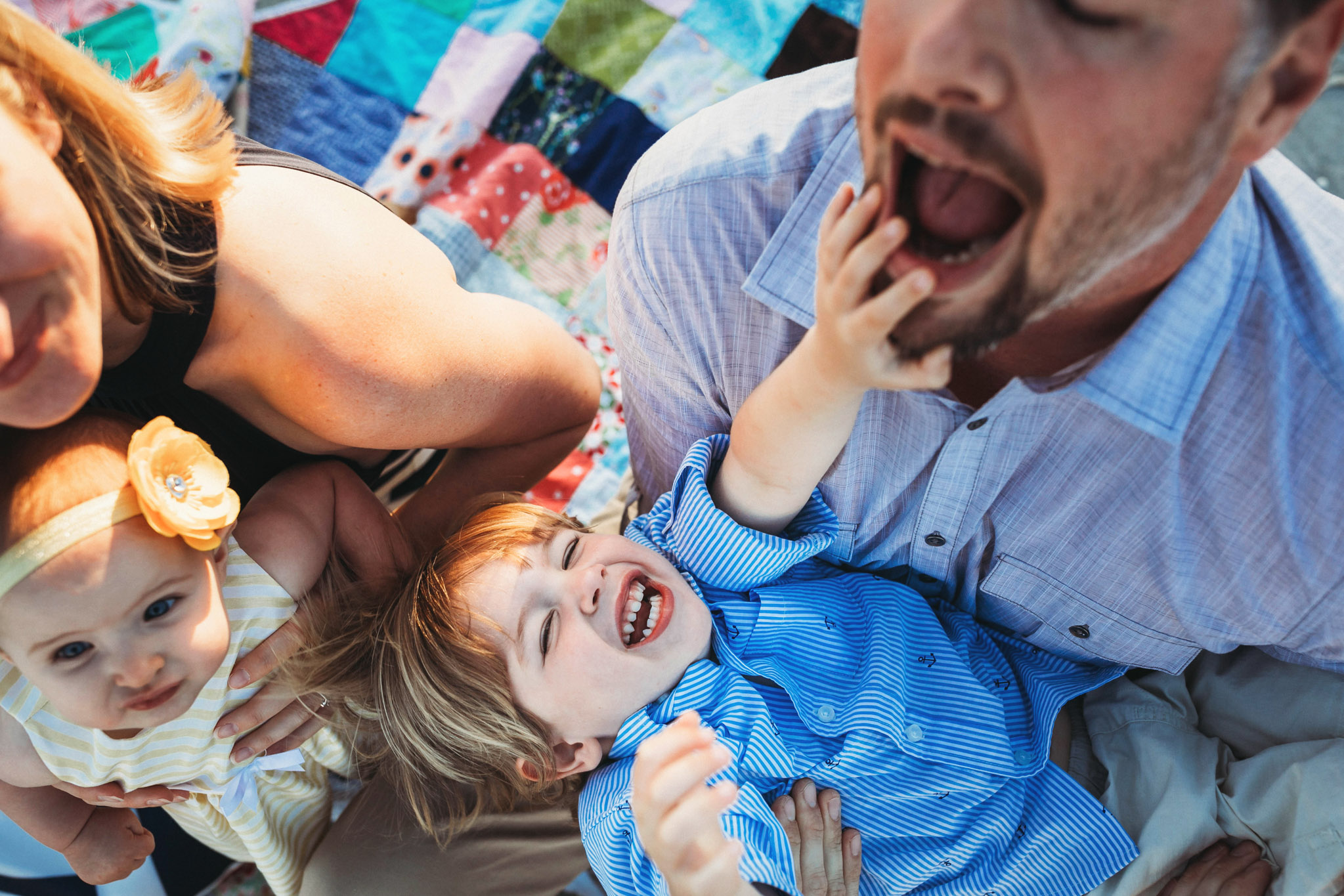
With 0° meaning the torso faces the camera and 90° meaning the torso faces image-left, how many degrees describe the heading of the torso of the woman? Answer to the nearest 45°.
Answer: approximately 45°
